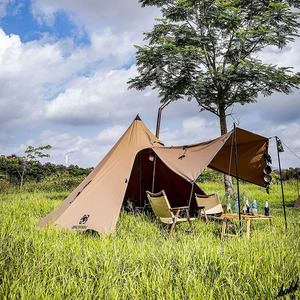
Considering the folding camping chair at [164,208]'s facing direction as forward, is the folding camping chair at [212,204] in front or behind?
in front

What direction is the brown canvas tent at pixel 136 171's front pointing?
to the viewer's right
